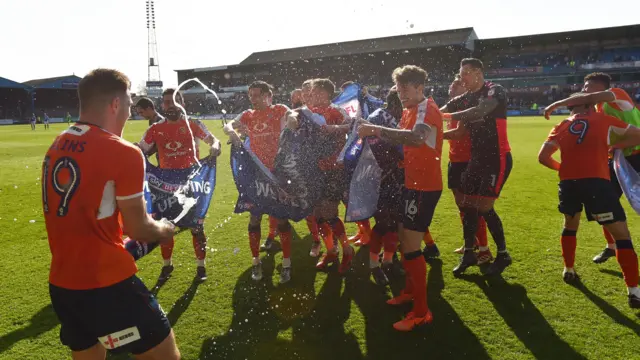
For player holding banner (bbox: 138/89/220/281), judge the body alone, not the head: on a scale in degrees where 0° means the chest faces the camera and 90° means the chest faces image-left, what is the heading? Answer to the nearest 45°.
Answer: approximately 0°

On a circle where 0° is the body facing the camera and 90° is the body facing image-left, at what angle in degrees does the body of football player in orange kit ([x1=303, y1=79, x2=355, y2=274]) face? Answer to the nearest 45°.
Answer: approximately 45°

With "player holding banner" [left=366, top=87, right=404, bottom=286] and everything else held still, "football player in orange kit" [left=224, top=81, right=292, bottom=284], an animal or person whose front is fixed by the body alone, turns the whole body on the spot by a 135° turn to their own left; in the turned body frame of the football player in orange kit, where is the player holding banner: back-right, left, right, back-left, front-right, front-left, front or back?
right

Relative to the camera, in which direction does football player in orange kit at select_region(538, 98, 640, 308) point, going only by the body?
away from the camera
